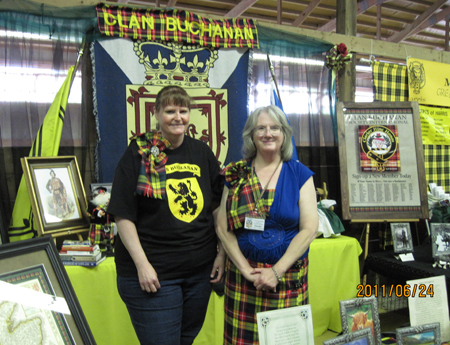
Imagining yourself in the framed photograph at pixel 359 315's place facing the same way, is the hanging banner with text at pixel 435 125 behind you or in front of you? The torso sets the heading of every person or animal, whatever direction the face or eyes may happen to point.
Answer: behind

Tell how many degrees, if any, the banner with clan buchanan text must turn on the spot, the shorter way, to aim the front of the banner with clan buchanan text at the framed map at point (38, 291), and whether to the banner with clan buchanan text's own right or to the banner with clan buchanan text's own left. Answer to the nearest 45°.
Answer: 0° — it already faces it

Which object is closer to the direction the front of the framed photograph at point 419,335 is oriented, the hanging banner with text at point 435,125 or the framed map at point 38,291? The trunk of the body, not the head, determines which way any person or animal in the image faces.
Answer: the framed map

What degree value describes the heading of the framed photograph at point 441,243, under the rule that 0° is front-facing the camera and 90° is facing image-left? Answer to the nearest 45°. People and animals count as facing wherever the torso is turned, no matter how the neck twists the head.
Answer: approximately 0°

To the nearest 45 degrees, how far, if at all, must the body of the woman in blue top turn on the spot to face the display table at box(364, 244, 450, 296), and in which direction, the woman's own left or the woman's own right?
approximately 135° to the woman's own left

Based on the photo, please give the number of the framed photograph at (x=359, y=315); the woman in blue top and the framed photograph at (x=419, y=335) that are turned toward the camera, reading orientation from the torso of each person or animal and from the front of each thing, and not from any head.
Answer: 3

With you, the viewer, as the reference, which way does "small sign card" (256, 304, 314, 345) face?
facing the viewer

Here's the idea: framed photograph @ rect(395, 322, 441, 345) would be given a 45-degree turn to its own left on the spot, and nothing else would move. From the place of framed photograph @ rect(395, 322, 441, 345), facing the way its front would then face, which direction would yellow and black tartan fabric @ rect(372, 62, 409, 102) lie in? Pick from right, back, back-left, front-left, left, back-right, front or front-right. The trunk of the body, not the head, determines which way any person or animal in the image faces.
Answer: back-left

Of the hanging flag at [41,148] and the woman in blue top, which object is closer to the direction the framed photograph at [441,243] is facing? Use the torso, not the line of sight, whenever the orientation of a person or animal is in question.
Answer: the woman in blue top

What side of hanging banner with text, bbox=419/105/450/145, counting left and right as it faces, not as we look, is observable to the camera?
front

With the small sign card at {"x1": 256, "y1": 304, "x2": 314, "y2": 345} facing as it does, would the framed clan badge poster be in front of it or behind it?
behind
